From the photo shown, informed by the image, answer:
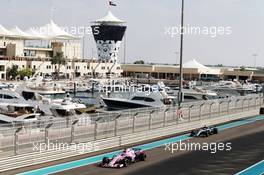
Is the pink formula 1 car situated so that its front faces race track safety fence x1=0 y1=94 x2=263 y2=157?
no

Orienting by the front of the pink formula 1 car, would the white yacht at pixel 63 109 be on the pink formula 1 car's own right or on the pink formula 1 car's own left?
on the pink formula 1 car's own right

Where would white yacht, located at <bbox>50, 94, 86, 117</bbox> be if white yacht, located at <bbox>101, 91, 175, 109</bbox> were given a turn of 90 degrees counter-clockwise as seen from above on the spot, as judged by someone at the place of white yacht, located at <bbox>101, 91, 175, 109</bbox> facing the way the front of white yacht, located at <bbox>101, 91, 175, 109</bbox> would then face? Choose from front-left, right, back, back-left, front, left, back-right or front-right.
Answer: front-right

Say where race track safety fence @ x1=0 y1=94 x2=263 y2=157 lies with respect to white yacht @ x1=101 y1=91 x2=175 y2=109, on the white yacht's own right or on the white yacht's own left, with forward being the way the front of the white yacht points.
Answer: on the white yacht's own left

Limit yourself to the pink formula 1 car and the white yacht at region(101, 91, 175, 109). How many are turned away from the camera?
0

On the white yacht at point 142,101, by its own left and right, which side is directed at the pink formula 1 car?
left

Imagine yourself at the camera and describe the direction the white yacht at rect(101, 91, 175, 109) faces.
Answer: facing to the left of the viewer

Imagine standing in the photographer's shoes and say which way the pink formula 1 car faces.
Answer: facing the viewer and to the left of the viewer

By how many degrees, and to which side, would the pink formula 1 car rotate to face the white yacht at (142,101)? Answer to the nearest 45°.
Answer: approximately 135° to its right
